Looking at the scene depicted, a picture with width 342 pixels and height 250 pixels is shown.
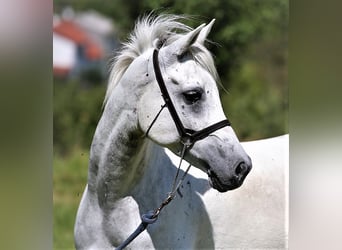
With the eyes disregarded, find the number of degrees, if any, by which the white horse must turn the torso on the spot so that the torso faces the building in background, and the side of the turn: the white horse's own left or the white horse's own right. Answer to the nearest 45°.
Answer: approximately 135° to the white horse's own right
